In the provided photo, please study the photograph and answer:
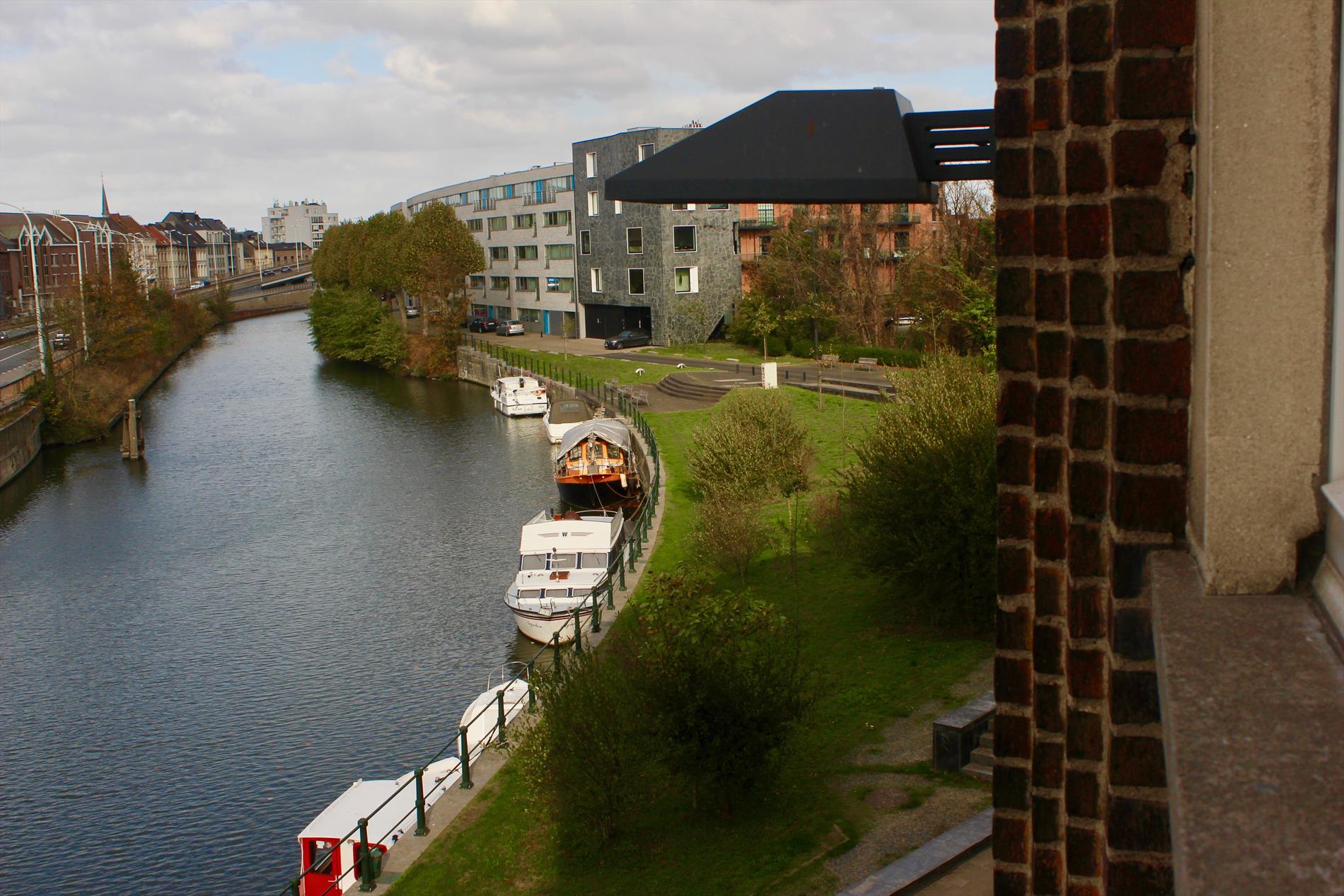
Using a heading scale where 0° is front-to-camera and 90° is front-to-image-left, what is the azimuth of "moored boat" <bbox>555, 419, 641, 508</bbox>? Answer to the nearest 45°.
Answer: approximately 0°

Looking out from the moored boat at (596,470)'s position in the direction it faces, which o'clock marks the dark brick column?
The dark brick column is roughly at 12 o'clock from the moored boat.

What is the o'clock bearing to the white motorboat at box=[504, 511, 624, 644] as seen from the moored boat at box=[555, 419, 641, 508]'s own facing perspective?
The white motorboat is roughly at 12 o'clock from the moored boat.

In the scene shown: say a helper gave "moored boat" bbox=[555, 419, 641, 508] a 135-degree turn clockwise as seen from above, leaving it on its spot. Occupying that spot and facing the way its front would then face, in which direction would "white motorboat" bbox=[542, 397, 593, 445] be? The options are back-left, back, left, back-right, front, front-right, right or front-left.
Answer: front-right
